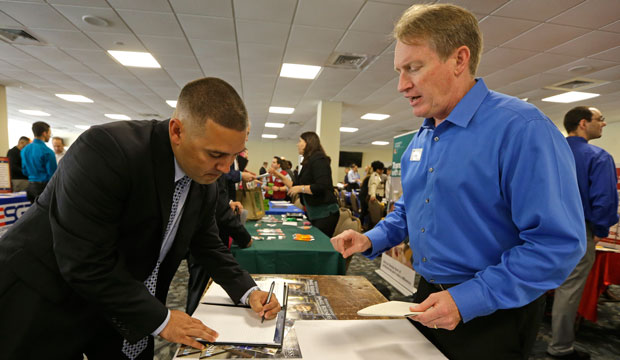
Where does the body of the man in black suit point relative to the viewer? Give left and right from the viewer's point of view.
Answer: facing the viewer and to the right of the viewer

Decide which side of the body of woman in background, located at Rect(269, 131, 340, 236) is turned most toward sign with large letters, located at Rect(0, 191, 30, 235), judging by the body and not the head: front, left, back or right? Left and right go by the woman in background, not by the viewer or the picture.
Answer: front

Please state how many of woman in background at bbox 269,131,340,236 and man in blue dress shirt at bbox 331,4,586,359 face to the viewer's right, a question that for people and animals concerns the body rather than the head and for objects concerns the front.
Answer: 0

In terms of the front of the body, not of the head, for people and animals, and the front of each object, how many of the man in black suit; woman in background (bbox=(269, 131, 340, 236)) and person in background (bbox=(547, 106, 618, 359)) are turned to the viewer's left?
1

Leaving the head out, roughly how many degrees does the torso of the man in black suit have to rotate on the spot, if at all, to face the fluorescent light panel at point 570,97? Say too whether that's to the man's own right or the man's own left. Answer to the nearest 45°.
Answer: approximately 45° to the man's own left

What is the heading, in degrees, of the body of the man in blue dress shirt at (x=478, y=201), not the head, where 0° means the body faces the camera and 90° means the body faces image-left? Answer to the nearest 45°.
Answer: approximately 45°

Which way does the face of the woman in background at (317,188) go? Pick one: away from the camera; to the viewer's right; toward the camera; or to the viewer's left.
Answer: to the viewer's left

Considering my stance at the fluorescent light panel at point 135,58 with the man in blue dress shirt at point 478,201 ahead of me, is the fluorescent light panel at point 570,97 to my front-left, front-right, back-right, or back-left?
front-left
